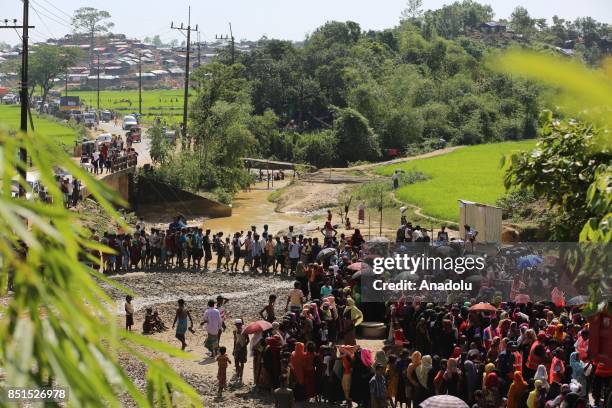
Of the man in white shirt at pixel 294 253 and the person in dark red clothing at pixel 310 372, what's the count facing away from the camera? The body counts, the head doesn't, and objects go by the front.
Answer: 1

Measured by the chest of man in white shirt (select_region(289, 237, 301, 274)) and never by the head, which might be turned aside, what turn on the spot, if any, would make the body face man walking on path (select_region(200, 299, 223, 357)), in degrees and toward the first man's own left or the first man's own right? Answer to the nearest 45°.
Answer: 0° — they already face them

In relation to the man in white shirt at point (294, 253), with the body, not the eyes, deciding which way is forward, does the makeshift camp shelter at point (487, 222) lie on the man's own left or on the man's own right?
on the man's own left

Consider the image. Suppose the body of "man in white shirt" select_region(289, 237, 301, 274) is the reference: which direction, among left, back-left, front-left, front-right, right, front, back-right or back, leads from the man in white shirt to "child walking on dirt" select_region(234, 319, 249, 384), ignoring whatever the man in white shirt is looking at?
front

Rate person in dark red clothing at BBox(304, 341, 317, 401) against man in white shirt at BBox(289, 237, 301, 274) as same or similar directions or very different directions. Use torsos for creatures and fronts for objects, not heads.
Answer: very different directions

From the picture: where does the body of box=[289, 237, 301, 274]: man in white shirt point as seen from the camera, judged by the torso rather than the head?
toward the camera

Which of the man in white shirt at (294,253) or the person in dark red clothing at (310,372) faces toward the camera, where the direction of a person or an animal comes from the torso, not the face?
the man in white shirt

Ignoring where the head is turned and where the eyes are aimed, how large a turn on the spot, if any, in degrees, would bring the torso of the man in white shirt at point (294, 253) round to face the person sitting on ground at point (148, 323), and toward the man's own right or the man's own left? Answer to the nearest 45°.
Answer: approximately 45° to the man's own right

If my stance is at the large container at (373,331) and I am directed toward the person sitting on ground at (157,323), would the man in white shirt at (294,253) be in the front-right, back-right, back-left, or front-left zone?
front-right

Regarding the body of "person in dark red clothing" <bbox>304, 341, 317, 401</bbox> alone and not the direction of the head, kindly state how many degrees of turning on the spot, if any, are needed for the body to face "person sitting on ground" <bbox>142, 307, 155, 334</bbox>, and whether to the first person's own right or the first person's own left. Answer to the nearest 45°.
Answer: approximately 45° to the first person's own left

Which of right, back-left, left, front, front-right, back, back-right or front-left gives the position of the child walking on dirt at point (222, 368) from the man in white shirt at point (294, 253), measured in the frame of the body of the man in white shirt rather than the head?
front

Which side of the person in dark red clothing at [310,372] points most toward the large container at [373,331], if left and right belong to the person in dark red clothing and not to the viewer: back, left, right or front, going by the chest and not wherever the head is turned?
front

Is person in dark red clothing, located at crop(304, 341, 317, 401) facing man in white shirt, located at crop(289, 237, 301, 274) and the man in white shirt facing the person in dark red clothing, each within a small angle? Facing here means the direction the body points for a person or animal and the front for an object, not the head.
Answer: yes

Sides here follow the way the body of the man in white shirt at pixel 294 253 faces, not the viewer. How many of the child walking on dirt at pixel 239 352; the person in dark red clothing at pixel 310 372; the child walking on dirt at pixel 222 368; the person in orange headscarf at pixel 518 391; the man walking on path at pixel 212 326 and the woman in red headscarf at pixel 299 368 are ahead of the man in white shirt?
6

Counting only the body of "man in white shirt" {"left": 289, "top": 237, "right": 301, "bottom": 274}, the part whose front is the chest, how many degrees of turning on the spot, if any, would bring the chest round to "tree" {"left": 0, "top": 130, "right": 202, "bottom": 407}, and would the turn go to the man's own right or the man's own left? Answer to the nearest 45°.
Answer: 0° — they already face it

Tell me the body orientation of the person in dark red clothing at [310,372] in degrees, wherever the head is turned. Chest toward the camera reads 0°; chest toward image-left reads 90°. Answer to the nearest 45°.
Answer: approximately 180°
